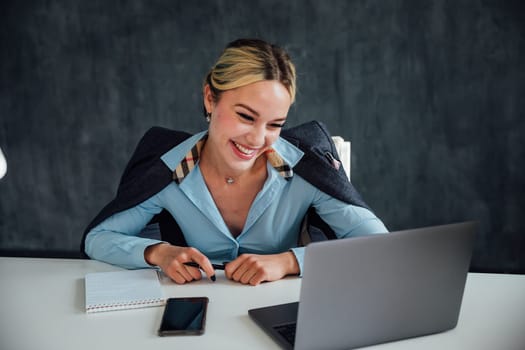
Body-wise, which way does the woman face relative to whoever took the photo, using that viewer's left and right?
facing the viewer

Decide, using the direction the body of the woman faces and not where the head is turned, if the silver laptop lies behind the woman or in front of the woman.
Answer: in front

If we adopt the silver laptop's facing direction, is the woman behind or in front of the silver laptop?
in front

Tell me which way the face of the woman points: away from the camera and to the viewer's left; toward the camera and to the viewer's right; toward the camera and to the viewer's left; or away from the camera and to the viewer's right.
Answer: toward the camera and to the viewer's right

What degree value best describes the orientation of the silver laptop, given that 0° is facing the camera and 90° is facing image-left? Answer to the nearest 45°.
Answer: approximately 135°

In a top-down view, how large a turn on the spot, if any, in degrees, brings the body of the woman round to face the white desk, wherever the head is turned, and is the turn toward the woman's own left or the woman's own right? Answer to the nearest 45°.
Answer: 0° — they already face it
